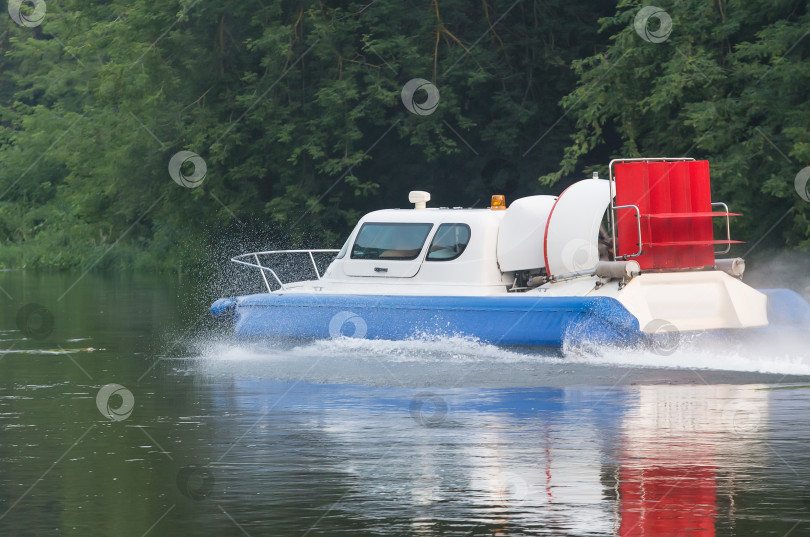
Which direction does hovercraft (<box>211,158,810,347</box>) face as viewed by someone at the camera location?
facing away from the viewer and to the left of the viewer
